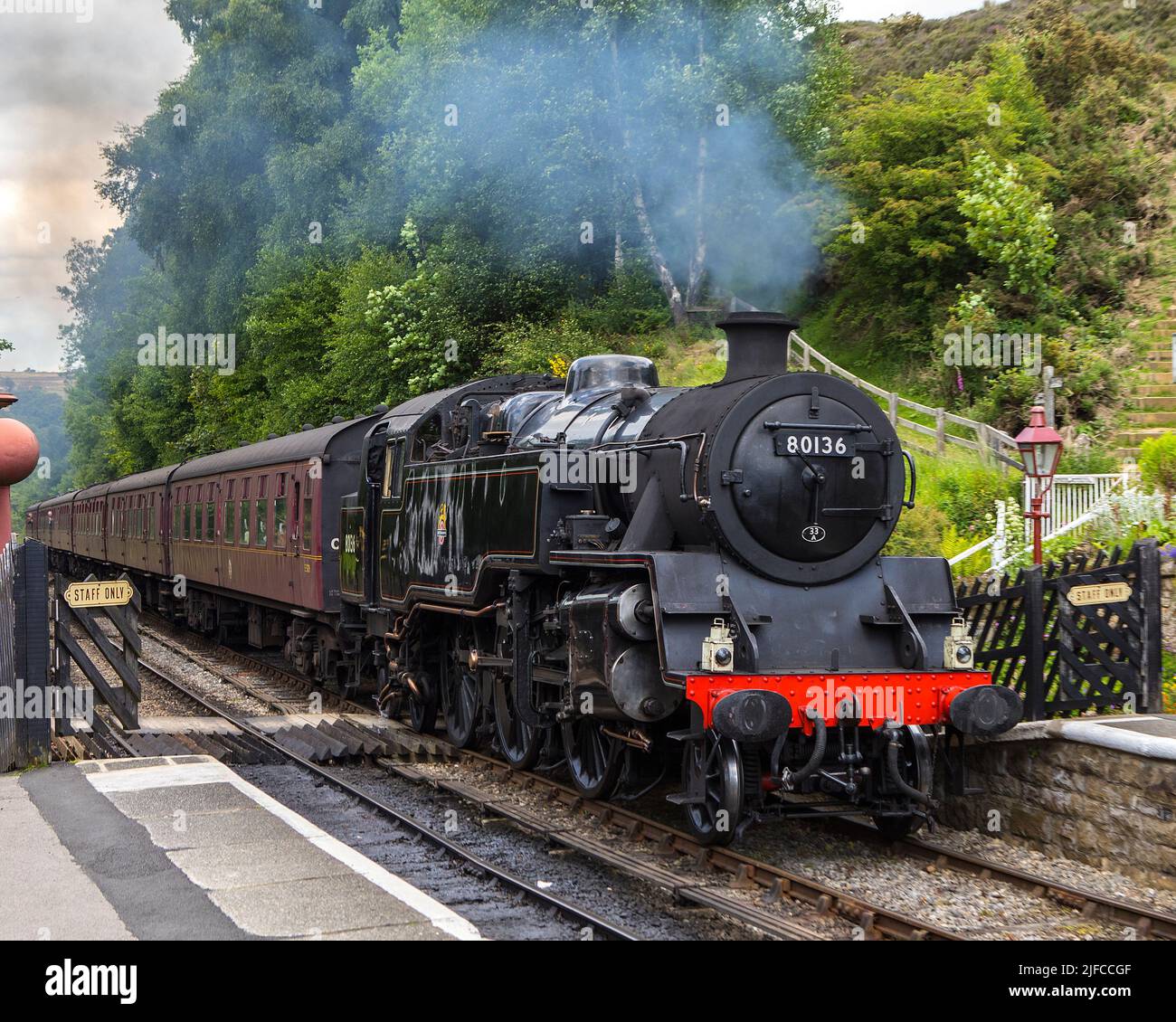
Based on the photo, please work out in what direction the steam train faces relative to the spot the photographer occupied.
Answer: facing the viewer and to the right of the viewer

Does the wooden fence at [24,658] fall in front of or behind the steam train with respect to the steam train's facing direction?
behind

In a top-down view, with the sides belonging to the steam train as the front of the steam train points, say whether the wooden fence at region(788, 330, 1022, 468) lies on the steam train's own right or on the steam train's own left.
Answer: on the steam train's own left

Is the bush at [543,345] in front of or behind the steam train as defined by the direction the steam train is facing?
behind

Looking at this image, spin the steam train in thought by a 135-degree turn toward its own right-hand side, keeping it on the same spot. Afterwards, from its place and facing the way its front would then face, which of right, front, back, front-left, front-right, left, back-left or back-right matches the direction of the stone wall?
back

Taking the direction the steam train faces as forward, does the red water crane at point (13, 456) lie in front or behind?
behind

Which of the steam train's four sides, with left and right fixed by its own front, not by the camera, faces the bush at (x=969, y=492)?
left

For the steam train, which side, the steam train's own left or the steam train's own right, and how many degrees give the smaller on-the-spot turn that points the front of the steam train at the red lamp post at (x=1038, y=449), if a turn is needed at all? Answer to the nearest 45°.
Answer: approximately 90° to the steam train's own left
